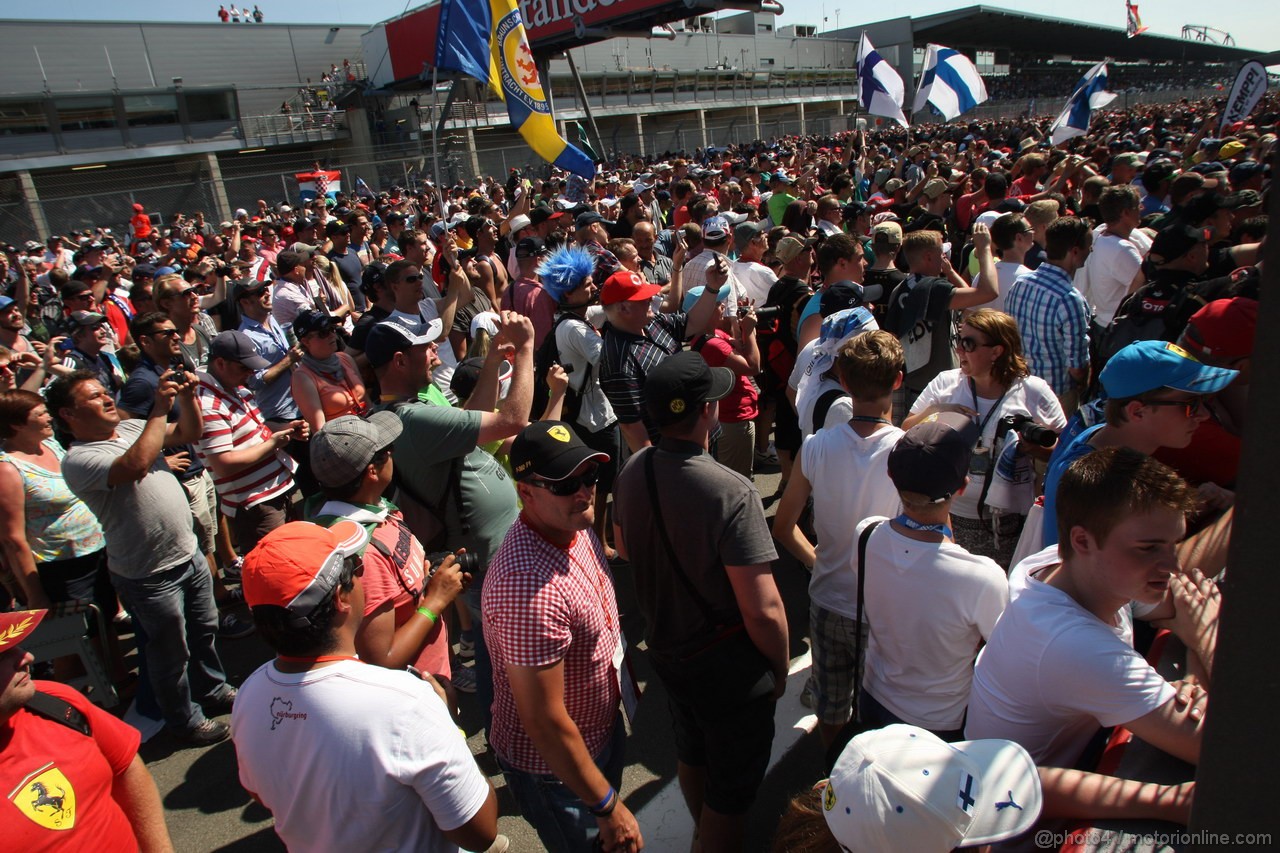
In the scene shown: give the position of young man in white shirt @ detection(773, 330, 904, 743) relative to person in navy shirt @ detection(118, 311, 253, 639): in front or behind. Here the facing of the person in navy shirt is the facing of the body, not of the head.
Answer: in front

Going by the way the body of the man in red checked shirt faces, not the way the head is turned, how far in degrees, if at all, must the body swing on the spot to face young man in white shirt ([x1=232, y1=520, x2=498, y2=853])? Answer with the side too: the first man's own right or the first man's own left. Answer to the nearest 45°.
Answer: approximately 90° to the first man's own right

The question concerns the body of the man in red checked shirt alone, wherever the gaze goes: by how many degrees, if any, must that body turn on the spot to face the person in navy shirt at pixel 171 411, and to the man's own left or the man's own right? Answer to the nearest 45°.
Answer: approximately 180°

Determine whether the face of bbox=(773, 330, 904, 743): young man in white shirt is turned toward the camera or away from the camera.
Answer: away from the camera

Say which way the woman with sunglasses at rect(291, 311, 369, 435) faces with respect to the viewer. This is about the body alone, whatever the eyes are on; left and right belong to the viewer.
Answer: facing the viewer and to the right of the viewer
